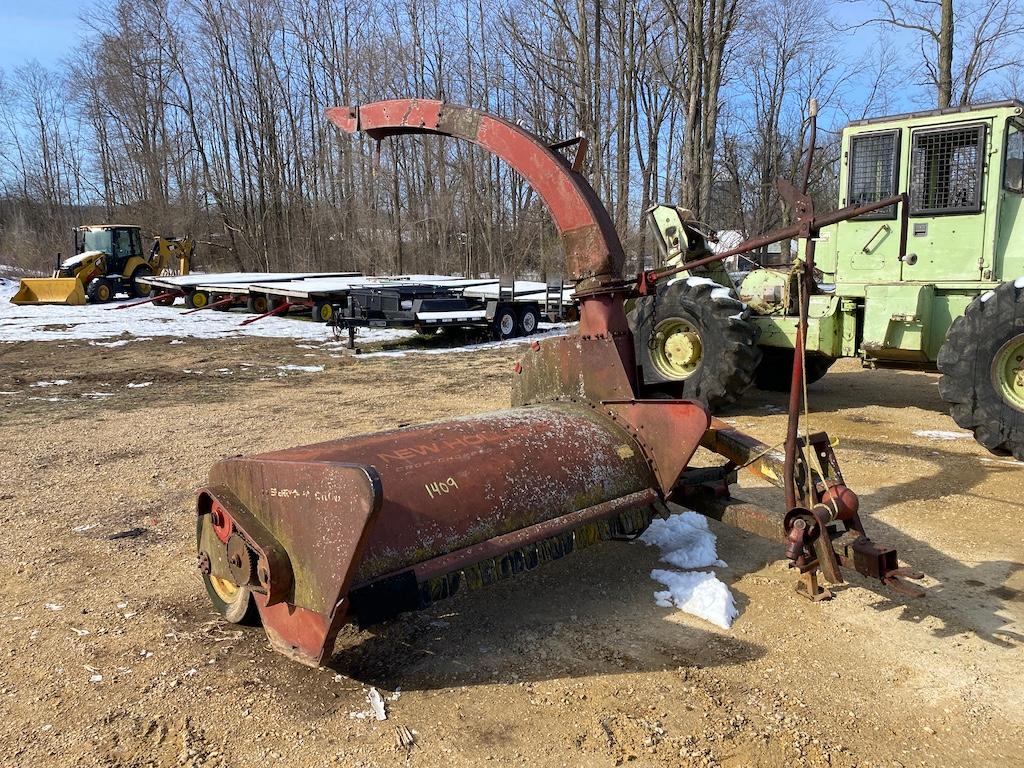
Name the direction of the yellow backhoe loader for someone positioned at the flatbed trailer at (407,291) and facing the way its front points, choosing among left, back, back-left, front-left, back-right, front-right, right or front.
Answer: right

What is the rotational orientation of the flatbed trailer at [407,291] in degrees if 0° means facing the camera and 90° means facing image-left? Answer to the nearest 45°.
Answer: approximately 45°

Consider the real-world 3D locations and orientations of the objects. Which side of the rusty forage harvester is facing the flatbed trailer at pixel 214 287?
back

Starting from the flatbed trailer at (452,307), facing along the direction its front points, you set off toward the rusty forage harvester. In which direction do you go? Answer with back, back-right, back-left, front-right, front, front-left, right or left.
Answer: front-left
